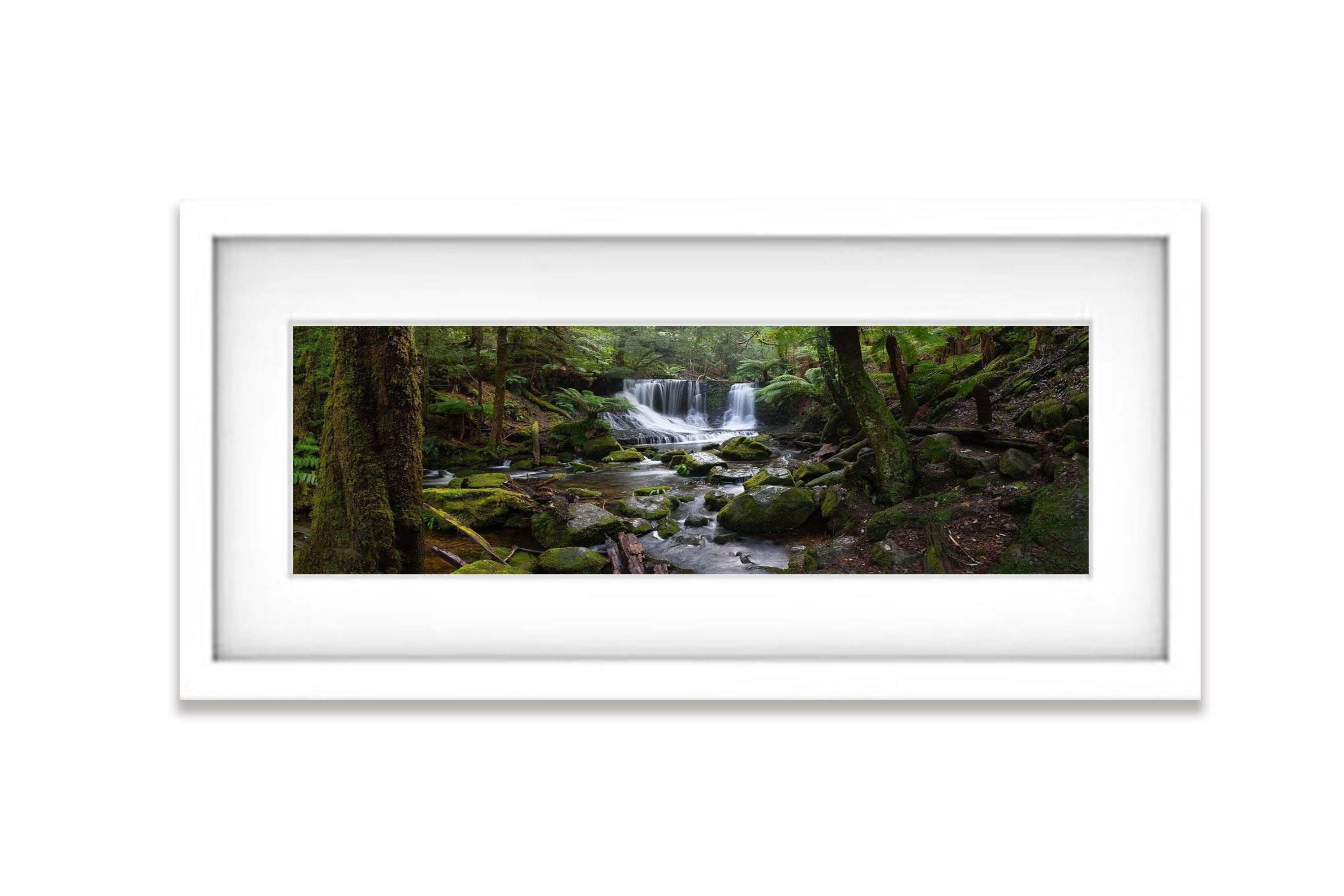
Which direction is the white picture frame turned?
toward the camera
